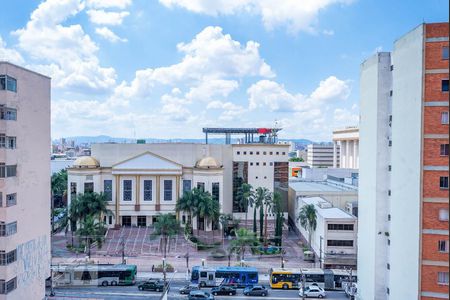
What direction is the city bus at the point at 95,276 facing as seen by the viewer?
to the viewer's left

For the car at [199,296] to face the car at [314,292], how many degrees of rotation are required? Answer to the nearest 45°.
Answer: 0° — it already faces it

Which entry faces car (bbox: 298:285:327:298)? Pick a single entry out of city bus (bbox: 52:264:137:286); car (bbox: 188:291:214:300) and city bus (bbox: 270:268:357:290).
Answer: car (bbox: 188:291:214:300)

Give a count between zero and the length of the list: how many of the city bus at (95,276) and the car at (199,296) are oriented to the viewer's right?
1

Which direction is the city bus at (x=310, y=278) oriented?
to the viewer's left

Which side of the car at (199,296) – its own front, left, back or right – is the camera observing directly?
right

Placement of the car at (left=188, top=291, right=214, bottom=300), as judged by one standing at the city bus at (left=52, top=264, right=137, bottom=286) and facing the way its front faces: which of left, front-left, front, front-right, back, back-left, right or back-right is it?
back-left

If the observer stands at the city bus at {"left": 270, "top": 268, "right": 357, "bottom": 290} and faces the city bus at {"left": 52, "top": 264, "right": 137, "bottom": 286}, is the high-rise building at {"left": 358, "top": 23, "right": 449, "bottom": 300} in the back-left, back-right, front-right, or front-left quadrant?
back-left

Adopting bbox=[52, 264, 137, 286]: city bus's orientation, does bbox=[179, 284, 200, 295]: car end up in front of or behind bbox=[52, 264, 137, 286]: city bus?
behind
